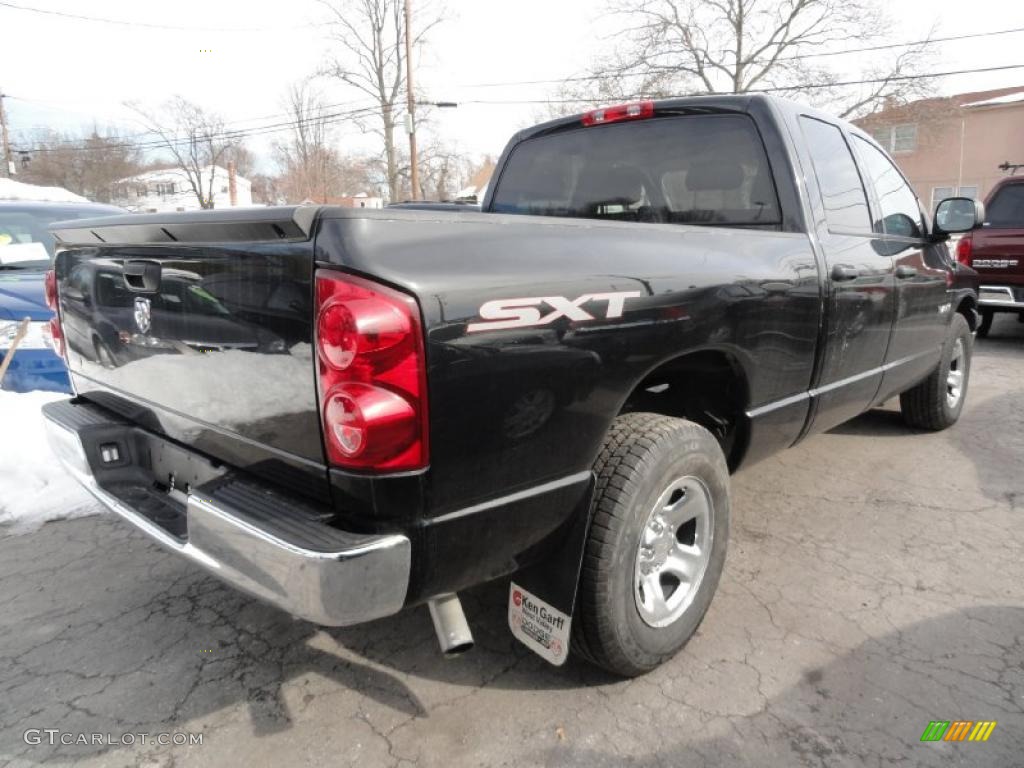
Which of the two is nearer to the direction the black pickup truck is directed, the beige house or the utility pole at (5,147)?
the beige house

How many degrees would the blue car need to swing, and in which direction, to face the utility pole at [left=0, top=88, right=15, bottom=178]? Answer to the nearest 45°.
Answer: approximately 180°

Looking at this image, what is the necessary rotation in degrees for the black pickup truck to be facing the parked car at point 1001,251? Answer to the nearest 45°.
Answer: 0° — it already faces it

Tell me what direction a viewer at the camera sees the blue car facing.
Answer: facing the viewer

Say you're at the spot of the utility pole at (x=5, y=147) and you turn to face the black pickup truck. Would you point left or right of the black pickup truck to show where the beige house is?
left

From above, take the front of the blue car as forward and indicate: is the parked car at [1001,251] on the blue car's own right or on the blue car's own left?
on the blue car's own left

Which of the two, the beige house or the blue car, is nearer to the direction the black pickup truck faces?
the beige house

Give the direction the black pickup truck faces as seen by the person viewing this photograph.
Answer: facing away from the viewer and to the right of the viewer

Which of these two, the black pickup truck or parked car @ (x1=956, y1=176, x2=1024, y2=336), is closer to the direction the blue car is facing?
the black pickup truck

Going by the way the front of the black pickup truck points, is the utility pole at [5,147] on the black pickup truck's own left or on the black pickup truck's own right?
on the black pickup truck's own left
